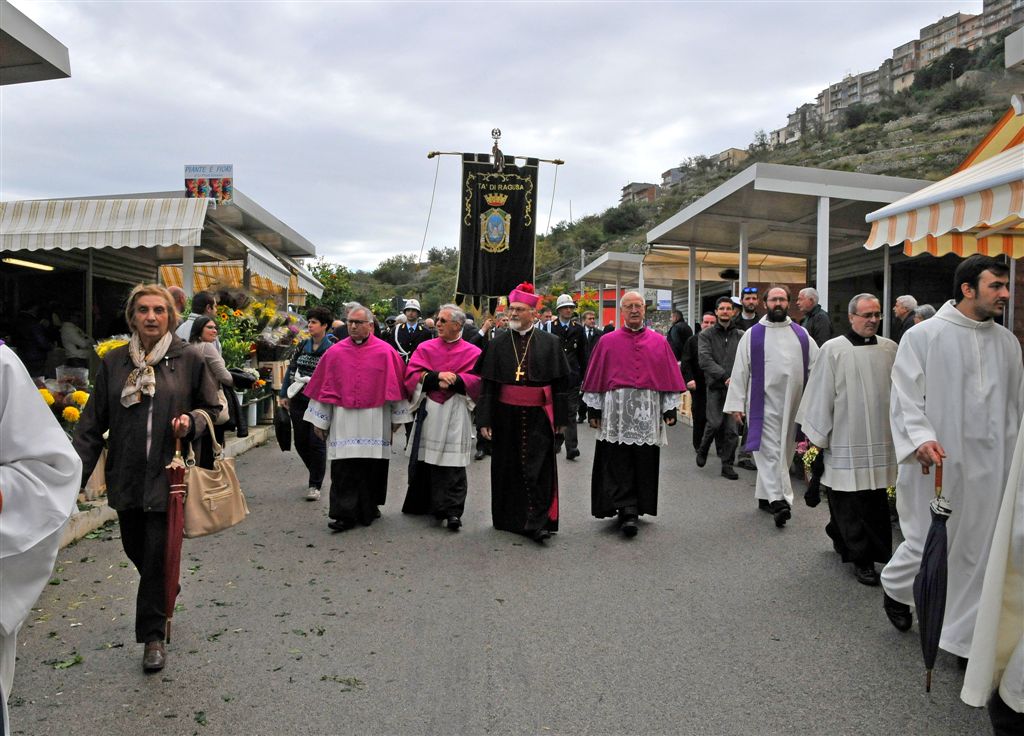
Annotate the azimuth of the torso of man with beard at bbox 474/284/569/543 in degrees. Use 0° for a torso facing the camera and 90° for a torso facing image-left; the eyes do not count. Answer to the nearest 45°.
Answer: approximately 0°

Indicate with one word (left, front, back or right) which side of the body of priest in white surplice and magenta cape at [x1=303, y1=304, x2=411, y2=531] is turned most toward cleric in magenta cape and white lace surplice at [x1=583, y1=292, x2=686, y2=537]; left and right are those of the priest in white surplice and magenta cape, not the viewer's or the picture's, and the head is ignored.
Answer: left

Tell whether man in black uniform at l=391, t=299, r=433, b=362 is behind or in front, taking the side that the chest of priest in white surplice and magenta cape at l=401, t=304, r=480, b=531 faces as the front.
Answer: behind

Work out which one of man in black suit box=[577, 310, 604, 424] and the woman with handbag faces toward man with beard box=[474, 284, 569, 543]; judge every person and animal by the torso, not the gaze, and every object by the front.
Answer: the man in black suit

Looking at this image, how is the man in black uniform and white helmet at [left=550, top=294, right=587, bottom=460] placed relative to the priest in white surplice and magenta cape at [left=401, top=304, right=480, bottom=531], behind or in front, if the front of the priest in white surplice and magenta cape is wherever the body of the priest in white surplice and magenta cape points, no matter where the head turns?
behind

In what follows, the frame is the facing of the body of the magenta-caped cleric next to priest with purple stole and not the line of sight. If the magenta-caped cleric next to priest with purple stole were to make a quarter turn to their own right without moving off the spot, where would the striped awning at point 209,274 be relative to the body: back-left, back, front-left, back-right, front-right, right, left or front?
front-right

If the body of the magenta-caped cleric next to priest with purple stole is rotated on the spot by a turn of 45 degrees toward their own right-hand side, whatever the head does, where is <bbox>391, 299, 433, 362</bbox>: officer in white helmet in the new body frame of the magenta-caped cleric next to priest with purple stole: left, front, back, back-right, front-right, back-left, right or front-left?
right
